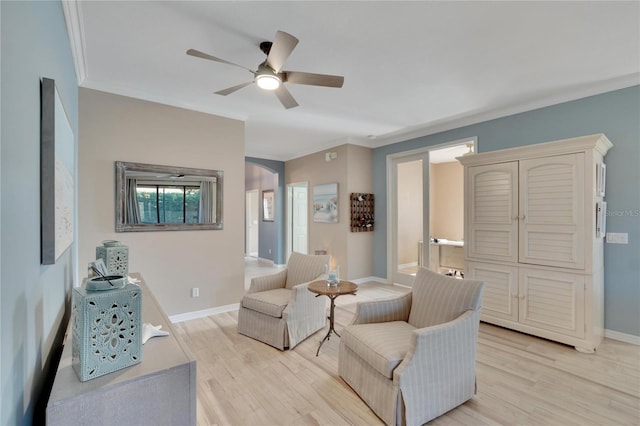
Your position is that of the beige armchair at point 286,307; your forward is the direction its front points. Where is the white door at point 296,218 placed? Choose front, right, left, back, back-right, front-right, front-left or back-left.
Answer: back-right

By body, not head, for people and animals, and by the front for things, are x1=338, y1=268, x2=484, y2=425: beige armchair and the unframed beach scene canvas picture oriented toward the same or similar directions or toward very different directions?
same or similar directions

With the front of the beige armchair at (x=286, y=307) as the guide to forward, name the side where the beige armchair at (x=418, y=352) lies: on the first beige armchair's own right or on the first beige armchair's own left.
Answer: on the first beige armchair's own left

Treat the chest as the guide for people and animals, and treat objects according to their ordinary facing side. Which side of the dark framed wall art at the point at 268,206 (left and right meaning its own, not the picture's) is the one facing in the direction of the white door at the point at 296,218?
left

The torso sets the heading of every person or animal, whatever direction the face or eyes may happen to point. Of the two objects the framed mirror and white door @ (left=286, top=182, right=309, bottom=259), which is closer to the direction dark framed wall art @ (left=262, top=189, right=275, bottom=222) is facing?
the framed mirror

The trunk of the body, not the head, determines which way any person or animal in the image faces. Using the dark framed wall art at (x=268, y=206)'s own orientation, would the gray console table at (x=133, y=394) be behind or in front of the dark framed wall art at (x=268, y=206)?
in front

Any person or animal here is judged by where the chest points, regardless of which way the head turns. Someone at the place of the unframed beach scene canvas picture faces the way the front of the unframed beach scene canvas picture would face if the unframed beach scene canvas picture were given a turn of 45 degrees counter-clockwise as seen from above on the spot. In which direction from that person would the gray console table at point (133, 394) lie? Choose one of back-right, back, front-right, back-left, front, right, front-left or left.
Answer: front

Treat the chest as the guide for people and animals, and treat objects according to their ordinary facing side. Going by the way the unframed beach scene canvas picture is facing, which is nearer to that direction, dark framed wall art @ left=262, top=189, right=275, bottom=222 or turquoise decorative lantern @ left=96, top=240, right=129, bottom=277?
the turquoise decorative lantern

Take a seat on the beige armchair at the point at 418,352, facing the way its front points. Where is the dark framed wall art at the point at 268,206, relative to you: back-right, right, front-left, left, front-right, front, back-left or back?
right

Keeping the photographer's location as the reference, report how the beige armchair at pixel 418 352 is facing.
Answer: facing the viewer and to the left of the viewer

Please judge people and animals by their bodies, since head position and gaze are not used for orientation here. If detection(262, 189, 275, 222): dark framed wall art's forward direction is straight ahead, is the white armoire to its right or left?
on its left

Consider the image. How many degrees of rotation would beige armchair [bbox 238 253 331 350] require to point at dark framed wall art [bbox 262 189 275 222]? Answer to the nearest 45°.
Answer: approximately 135° to its right

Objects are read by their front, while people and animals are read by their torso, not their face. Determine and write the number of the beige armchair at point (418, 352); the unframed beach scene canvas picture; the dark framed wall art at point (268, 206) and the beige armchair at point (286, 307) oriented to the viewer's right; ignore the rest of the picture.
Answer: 0

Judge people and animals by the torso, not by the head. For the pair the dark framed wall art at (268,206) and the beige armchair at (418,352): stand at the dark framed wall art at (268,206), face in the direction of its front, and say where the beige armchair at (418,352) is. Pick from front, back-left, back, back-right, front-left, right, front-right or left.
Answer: front-left
